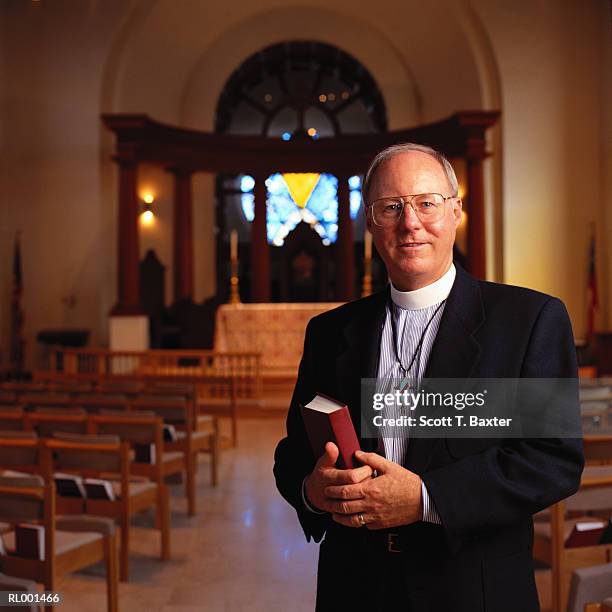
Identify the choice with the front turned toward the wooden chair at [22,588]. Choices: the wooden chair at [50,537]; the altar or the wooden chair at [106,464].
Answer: the altar

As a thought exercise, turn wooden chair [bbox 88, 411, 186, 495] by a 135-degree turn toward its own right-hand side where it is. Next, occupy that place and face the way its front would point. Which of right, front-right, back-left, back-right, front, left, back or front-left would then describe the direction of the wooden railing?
back

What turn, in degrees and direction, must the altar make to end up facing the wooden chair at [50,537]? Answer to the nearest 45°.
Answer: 0° — it already faces it

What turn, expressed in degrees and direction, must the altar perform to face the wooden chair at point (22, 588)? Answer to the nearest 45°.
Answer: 0° — it already faces it

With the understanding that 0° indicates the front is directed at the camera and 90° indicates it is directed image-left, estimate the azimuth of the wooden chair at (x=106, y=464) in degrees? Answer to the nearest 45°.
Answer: approximately 225°

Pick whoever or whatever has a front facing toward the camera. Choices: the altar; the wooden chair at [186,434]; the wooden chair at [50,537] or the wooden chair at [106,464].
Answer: the altar

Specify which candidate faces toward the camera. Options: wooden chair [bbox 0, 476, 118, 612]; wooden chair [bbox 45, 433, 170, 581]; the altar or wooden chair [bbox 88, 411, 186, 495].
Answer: the altar

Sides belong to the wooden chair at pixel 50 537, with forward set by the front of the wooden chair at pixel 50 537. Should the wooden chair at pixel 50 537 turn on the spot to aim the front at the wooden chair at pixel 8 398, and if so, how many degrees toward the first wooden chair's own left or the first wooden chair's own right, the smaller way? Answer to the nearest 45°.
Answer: approximately 45° to the first wooden chair's own left

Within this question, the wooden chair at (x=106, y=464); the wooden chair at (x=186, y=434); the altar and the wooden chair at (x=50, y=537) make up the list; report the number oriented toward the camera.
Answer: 1

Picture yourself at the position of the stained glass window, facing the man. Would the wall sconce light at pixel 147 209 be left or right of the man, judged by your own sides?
right

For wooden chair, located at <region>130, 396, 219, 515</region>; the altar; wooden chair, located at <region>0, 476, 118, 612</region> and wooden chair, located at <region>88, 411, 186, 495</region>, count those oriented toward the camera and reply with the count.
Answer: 1

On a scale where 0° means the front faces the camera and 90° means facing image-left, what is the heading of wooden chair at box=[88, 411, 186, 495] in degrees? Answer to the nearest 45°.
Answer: approximately 225°

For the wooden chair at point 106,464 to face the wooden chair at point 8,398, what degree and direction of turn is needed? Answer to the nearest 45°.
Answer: approximately 45° to its left

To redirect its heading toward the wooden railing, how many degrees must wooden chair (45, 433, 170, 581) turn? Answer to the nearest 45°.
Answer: approximately 45° to its left

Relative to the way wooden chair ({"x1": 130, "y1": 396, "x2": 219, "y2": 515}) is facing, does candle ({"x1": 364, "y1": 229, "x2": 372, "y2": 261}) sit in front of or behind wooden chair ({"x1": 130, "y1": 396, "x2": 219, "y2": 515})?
in front

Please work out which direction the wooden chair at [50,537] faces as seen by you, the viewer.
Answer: facing away from the viewer and to the right of the viewer

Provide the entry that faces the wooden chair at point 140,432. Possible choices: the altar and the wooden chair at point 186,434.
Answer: the altar

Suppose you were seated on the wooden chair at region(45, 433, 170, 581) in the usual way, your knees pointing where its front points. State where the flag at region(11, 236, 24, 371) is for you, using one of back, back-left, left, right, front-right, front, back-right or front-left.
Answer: front-left

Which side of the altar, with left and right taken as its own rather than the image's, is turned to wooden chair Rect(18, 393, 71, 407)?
front

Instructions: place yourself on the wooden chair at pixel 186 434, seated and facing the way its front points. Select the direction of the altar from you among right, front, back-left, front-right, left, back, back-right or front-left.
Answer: front-left
